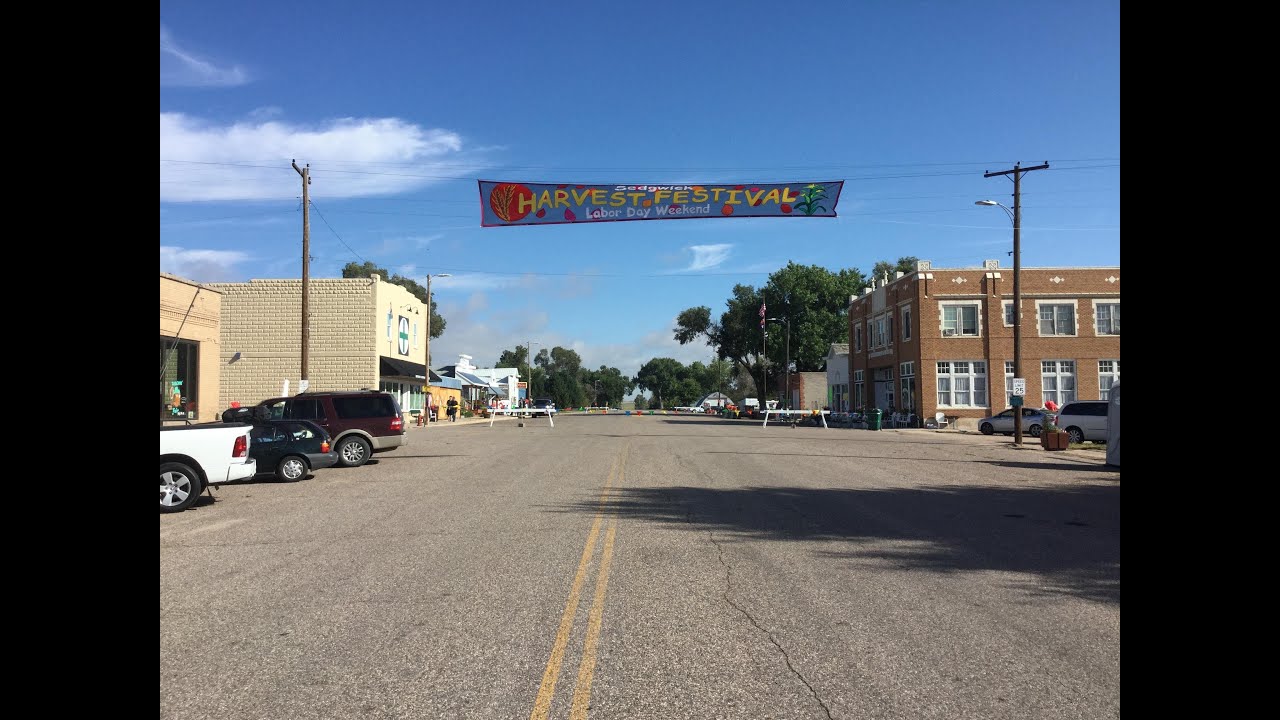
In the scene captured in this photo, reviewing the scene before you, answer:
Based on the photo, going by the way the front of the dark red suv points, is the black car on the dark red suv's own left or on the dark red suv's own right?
on the dark red suv's own left

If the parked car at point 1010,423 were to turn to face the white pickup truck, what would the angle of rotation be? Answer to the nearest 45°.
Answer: approximately 90° to its left

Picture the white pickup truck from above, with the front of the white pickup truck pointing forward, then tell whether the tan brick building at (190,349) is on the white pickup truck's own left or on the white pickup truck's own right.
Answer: on the white pickup truck's own right

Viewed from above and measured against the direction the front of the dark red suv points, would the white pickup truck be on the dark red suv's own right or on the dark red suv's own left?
on the dark red suv's own left

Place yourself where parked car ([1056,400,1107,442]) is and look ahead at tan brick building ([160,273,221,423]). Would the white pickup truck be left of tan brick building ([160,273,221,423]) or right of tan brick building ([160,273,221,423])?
left

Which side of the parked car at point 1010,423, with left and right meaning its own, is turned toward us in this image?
left

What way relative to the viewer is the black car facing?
to the viewer's left
